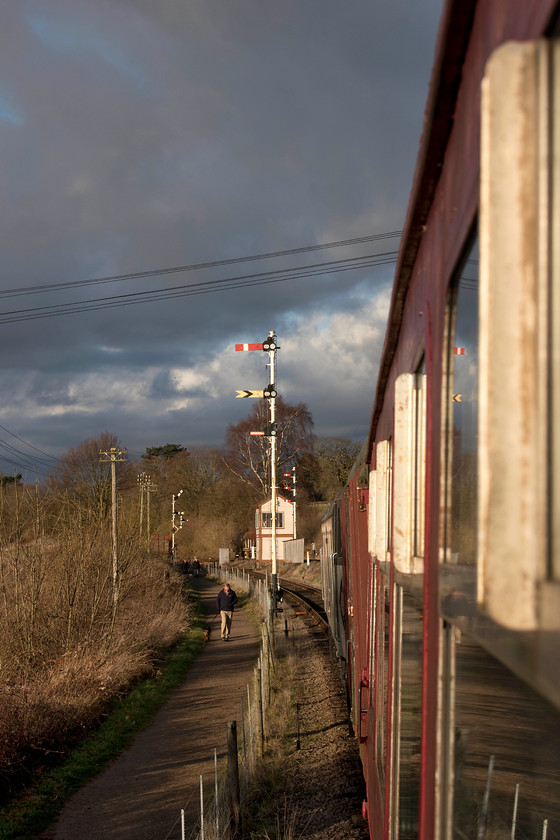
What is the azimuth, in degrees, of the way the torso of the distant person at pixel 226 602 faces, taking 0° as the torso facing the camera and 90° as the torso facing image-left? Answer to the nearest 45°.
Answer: approximately 0°

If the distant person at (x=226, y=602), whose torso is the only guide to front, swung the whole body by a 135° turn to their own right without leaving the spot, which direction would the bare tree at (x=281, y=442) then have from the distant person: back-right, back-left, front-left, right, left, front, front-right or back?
front-right

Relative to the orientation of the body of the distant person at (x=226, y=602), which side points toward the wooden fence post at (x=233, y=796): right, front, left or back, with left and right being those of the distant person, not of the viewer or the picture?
front

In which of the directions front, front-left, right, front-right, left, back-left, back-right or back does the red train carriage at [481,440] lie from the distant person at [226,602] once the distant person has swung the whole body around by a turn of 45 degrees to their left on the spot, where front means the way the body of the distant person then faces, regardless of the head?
front-right
